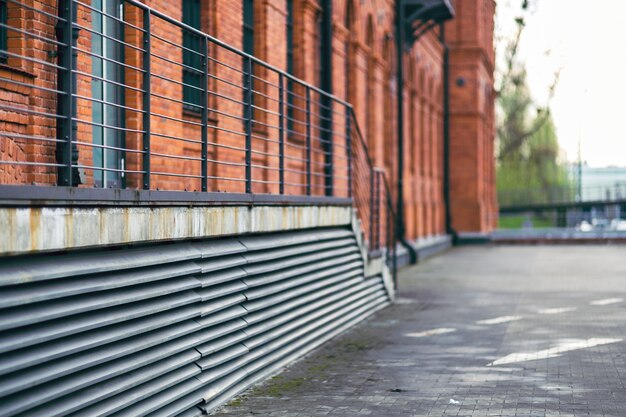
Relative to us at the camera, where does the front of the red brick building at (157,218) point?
facing the viewer and to the right of the viewer
